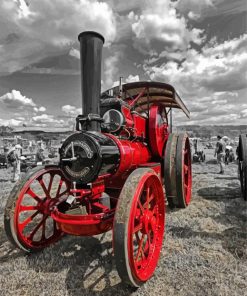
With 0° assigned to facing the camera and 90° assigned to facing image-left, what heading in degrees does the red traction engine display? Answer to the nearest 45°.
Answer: approximately 45°
